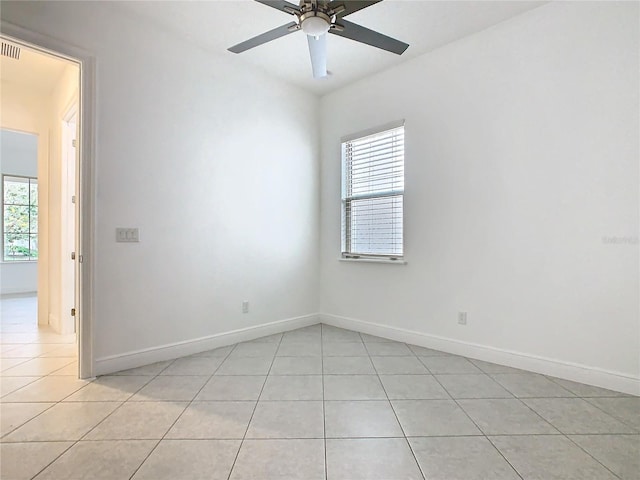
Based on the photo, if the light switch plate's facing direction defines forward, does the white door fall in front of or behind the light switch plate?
behind

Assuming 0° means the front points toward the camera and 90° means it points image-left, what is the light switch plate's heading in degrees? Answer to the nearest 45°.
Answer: approximately 0°

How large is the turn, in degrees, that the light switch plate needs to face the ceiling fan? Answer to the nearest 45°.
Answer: approximately 45° to its left

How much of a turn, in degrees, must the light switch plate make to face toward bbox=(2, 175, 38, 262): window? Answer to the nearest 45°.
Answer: approximately 180°
